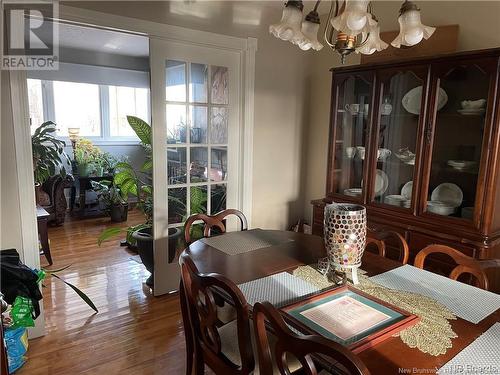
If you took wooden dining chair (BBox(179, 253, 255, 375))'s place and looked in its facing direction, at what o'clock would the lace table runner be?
The lace table runner is roughly at 2 o'clock from the wooden dining chair.

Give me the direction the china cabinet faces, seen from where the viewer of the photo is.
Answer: facing the viewer and to the left of the viewer

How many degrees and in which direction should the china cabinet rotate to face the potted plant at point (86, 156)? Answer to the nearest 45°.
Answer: approximately 45° to its right

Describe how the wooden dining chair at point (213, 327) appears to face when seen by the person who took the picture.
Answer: facing away from the viewer and to the right of the viewer

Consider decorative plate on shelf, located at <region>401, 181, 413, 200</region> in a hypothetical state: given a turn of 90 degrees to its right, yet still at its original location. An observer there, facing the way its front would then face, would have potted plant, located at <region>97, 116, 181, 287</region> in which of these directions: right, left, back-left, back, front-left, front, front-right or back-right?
front-left

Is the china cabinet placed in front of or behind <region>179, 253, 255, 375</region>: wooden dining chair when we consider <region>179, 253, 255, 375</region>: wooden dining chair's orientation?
in front

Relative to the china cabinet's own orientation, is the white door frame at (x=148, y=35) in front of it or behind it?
in front

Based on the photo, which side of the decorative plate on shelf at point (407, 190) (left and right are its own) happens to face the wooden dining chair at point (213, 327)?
front

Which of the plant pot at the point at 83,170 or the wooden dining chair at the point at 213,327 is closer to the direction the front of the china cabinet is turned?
the wooden dining chair

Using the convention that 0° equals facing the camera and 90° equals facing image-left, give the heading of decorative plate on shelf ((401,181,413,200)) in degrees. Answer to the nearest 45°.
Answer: approximately 45°
